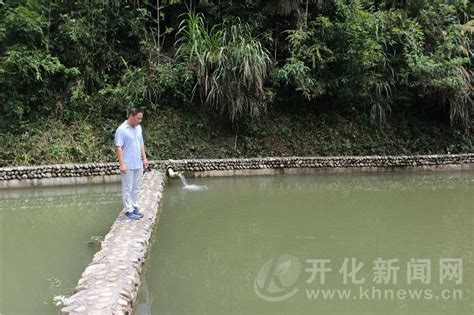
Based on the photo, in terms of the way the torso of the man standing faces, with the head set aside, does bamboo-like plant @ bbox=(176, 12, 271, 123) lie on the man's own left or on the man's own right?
on the man's own left

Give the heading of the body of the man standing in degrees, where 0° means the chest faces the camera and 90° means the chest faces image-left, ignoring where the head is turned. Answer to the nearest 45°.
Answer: approximately 315°

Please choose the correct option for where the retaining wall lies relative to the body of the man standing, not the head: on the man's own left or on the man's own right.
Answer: on the man's own left
